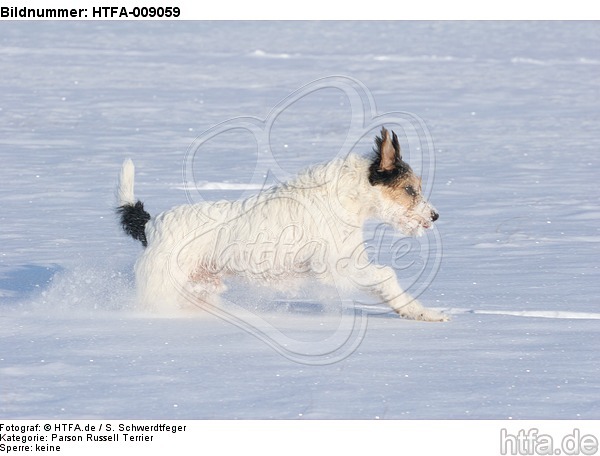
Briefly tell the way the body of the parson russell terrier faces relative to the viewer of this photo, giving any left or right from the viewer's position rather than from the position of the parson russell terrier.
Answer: facing to the right of the viewer
